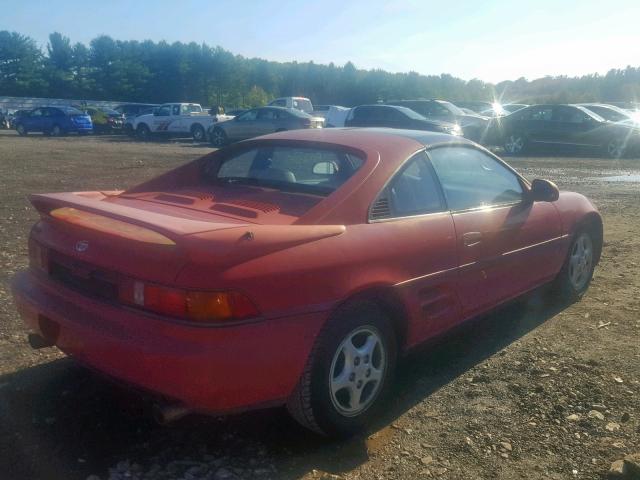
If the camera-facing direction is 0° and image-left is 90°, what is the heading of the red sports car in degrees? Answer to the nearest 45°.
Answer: approximately 225°

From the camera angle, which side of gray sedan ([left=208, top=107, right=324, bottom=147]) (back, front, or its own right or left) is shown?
left

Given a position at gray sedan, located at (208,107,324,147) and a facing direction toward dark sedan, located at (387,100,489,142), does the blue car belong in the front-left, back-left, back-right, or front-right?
back-left

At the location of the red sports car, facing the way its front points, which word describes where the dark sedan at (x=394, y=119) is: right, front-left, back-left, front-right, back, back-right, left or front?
front-left

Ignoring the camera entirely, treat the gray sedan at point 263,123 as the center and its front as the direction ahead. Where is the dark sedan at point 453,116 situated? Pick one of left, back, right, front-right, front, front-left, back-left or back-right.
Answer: back

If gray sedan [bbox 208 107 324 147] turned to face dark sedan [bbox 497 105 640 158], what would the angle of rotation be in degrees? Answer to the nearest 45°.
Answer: approximately 135° to its left

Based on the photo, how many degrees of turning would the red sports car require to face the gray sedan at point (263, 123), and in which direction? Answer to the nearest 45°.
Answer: approximately 45° to its left

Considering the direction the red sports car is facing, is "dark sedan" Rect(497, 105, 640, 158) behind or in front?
in front

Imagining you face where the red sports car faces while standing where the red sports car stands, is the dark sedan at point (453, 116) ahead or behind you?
ahead

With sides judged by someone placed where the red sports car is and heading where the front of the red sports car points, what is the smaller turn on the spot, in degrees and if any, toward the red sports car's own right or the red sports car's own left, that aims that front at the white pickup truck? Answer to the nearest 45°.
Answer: approximately 45° to the red sports car's own left
